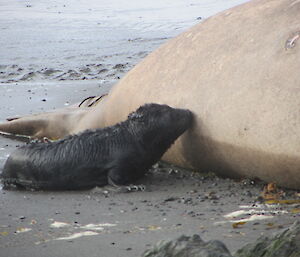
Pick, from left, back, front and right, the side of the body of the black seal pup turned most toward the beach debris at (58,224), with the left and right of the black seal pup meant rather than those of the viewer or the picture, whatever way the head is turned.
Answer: right

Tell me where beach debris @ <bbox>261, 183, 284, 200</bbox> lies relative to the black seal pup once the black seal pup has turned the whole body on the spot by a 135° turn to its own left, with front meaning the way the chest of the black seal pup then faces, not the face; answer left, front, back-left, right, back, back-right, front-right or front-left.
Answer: back

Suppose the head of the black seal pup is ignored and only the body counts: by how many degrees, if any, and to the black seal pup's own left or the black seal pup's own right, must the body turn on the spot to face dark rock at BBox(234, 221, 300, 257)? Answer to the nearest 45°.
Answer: approximately 90° to the black seal pup's own right

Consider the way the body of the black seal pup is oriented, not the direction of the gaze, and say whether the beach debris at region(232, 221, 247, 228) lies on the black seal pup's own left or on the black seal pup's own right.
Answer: on the black seal pup's own right

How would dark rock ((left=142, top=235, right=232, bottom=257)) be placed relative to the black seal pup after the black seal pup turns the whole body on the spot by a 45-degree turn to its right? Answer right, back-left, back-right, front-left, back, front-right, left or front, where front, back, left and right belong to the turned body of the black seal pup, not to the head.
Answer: front-right

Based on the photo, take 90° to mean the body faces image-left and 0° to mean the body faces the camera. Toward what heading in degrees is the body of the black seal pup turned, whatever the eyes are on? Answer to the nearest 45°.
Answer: approximately 270°

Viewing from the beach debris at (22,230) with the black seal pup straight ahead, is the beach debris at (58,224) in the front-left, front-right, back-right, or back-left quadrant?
front-right

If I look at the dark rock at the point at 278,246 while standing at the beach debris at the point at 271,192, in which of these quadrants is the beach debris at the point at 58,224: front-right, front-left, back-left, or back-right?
front-right

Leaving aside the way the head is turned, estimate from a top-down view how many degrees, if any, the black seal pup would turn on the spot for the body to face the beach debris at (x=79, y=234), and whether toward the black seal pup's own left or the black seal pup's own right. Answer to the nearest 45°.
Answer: approximately 90° to the black seal pup's own right
